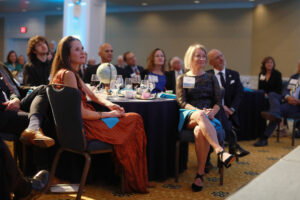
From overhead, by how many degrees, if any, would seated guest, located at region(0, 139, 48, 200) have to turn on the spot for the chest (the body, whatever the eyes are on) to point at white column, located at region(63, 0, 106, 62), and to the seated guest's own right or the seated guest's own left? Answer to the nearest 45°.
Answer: approximately 90° to the seated guest's own left

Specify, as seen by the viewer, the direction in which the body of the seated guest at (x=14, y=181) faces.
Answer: to the viewer's right

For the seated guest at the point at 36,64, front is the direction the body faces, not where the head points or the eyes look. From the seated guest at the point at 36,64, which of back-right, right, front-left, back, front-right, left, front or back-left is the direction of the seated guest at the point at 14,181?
front-right

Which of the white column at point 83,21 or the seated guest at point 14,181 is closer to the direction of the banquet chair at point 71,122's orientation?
the white column

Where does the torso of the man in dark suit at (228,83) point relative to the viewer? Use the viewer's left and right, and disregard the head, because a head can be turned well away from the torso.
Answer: facing the viewer and to the right of the viewer

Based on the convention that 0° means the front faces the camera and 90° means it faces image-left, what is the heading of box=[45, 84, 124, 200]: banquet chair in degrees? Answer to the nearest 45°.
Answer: approximately 225°

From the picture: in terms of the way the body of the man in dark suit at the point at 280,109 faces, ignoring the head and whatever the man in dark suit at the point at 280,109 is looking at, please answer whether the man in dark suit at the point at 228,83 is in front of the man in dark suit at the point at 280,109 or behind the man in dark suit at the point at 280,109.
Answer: in front

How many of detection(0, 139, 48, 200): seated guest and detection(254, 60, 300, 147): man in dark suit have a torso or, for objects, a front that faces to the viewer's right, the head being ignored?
1

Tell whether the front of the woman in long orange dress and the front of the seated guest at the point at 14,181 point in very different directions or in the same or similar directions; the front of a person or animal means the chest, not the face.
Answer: same or similar directions

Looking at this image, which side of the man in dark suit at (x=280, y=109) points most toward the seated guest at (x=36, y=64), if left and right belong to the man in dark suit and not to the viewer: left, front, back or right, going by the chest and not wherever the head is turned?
front

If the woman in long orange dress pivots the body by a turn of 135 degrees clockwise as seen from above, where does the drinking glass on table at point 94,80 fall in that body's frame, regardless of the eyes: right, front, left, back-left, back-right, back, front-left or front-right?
back-right

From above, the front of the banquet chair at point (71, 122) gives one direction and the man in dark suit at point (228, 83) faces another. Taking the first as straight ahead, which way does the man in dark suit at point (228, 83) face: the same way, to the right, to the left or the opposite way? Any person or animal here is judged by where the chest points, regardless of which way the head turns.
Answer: to the right

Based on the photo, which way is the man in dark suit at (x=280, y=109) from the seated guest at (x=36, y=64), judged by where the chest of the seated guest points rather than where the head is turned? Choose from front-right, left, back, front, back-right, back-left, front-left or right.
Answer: front-left

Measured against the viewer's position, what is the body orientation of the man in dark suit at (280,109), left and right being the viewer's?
facing the viewer and to the left of the viewer
